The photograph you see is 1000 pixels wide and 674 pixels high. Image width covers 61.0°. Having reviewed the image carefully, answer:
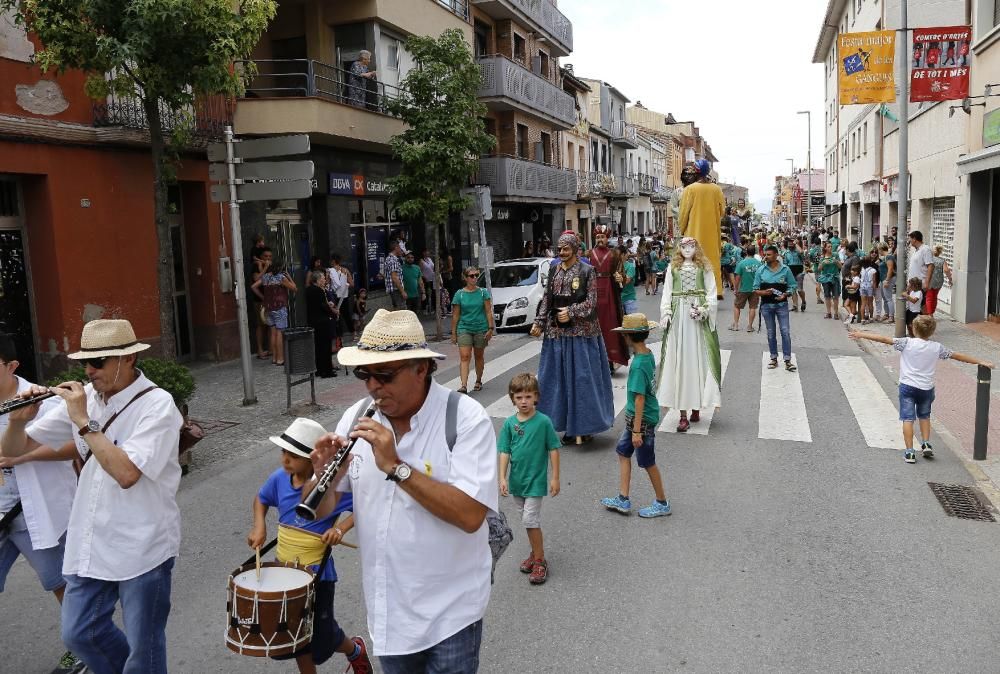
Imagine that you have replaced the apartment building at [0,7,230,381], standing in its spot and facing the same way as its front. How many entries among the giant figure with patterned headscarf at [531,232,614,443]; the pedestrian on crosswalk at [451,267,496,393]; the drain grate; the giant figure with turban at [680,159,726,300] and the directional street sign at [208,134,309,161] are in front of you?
5

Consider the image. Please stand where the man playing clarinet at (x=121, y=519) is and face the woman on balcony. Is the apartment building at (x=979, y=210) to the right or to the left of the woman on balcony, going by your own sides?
right

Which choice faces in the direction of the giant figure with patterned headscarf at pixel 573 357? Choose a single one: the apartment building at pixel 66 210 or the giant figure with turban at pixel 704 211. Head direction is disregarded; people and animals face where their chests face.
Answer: the apartment building

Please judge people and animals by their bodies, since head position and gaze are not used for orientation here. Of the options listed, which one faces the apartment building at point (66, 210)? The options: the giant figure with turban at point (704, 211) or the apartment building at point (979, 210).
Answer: the apartment building at point (979, 210)

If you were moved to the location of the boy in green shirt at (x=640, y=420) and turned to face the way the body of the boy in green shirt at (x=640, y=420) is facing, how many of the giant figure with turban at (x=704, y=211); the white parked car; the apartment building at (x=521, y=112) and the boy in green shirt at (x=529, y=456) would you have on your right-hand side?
3
